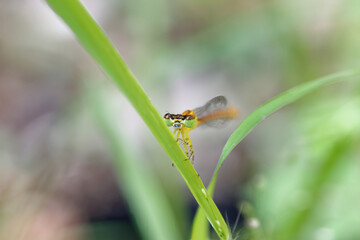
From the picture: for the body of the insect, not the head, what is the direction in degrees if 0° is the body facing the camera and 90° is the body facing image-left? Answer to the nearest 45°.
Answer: approximately 45°
